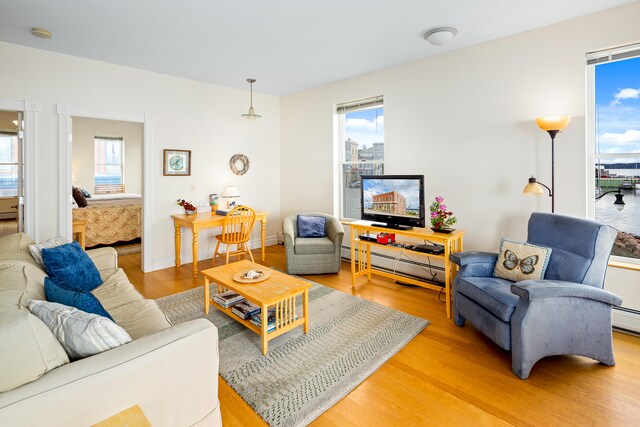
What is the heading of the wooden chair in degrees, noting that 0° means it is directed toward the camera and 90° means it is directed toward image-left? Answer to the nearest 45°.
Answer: approximately 135°

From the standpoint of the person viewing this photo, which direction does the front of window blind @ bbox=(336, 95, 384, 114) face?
facing the viewer and to the left of the viewer

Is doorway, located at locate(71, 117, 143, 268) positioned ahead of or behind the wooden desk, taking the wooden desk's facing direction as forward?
behind

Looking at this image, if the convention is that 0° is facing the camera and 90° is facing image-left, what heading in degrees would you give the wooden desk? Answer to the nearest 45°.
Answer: approximately 315°

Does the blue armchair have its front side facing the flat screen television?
no

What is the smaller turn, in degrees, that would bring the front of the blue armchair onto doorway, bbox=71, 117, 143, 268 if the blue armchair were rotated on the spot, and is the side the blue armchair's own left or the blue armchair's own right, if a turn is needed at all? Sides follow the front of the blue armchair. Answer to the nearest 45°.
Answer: approximately 45° to the blue armchair's own right

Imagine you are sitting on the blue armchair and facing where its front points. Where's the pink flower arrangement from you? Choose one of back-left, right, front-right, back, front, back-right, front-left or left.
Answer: right

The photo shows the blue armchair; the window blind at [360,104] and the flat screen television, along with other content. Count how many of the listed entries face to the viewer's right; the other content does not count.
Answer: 0

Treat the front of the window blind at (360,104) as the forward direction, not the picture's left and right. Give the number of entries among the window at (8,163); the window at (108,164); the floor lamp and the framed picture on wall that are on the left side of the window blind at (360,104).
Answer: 1

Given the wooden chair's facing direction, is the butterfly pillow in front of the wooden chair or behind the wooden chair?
behind

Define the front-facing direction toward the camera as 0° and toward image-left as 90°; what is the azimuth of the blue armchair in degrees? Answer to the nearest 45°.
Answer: approximately 45°

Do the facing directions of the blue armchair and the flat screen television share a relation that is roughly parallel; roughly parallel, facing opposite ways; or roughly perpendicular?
roughly parallel
